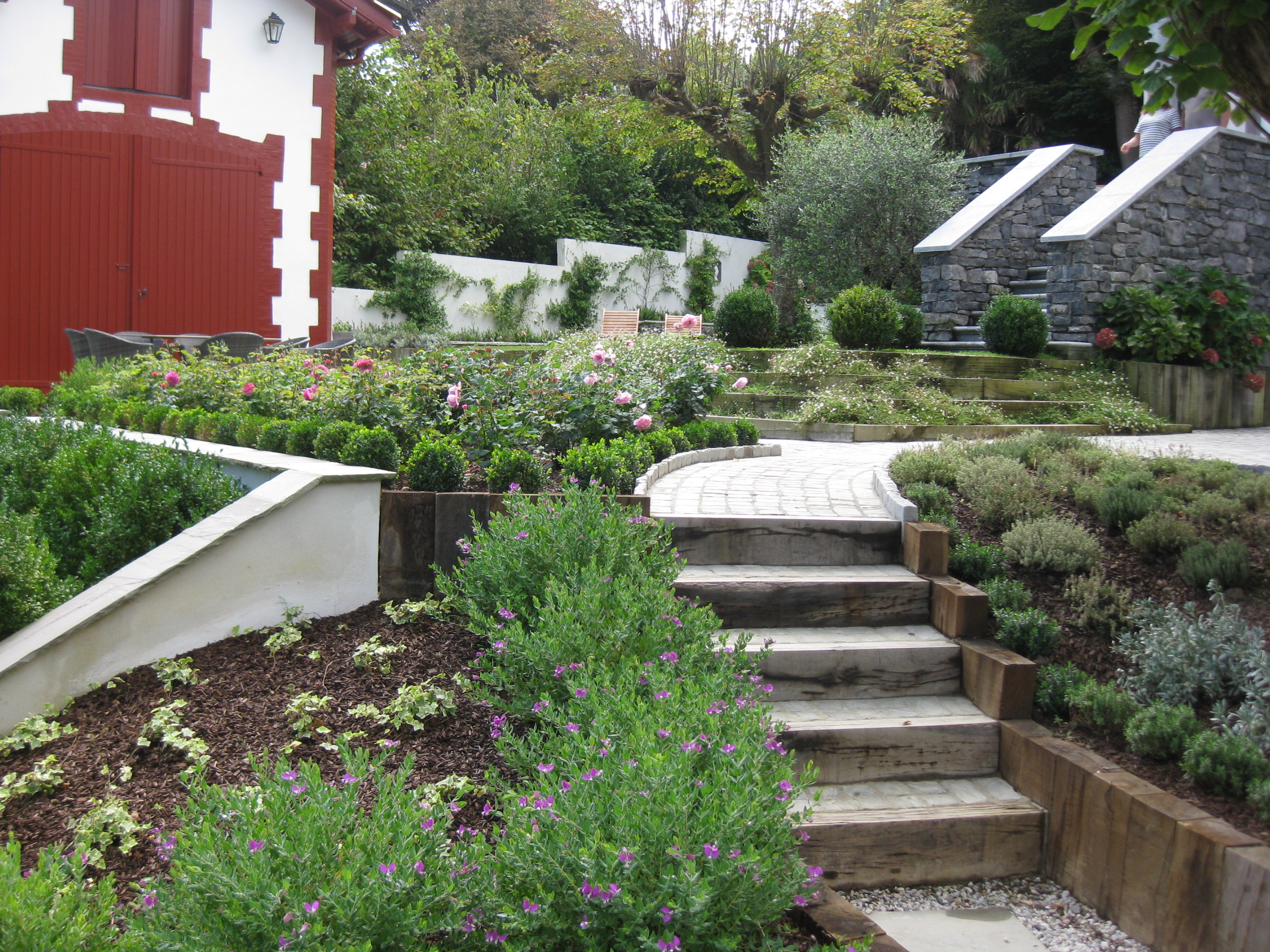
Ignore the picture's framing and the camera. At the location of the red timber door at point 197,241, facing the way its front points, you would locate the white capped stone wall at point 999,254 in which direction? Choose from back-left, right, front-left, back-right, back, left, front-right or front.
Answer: front-left

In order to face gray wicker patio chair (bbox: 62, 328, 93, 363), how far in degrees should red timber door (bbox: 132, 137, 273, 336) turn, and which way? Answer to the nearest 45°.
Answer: approximately 90° to its right

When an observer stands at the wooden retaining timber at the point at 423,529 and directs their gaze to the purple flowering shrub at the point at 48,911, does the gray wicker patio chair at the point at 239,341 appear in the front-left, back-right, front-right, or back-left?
back-right

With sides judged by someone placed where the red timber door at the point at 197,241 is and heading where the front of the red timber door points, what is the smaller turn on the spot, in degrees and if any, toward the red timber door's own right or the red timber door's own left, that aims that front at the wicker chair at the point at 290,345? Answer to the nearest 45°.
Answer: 0° — it already faces it

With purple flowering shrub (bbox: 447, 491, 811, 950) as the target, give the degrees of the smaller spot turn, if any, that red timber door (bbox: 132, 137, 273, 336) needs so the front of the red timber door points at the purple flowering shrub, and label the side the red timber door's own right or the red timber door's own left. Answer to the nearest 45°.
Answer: approximately 45° to the red timber door's own right

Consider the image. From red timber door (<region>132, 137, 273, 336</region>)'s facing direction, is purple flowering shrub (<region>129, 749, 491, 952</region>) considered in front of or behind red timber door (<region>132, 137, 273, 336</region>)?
in front

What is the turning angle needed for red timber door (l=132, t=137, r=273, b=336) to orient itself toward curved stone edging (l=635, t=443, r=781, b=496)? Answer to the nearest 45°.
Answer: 0° — it already faces it
